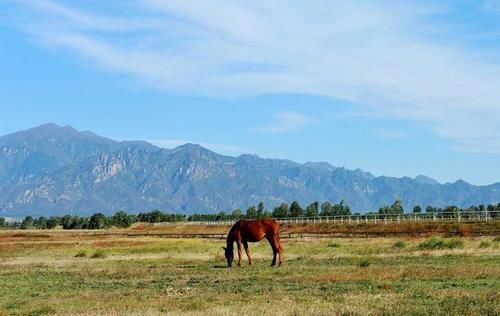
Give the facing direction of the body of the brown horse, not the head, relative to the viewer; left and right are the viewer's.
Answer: facing to the left of the viewer

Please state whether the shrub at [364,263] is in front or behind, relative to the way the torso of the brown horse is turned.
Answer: behind
